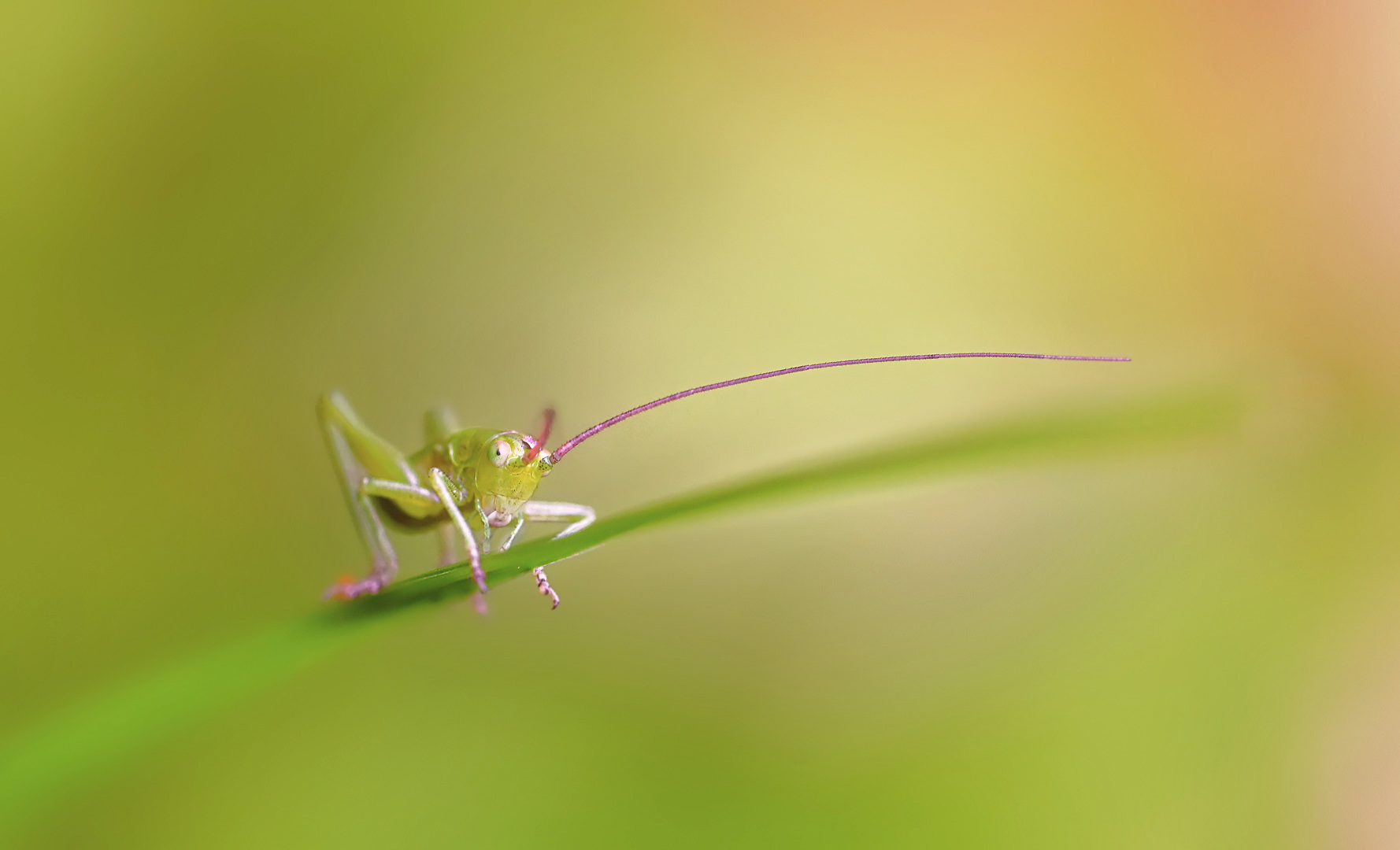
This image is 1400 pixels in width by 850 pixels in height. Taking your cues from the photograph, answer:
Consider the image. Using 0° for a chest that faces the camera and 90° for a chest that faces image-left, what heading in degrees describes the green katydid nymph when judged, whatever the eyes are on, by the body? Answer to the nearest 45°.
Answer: approximately 315°
